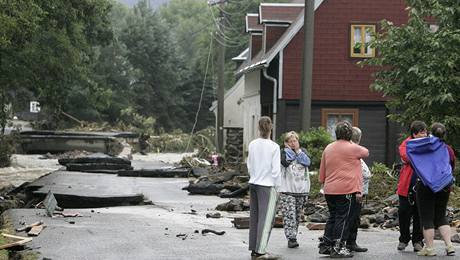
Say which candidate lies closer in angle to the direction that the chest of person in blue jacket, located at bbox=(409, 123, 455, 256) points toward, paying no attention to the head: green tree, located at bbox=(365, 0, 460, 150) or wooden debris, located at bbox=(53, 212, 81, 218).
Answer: the green tree

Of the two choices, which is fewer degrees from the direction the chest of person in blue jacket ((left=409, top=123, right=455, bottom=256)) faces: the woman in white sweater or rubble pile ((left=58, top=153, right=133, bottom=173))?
the rubble pile

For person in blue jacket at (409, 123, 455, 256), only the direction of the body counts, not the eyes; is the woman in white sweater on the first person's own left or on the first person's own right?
on the first person's own left

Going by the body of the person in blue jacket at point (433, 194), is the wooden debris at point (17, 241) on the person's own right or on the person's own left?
on the person's own left

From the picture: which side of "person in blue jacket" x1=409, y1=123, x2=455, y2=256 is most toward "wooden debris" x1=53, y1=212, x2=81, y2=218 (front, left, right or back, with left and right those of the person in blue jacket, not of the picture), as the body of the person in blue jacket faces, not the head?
left

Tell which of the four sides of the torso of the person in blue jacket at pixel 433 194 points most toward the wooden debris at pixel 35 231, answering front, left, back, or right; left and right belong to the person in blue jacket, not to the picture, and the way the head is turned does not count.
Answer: left

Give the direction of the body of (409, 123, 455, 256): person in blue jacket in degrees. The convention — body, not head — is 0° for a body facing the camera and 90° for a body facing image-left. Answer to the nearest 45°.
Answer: approximately 180°

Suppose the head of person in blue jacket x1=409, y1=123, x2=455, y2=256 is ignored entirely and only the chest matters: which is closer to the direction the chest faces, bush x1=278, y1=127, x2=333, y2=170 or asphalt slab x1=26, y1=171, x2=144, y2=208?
the bush

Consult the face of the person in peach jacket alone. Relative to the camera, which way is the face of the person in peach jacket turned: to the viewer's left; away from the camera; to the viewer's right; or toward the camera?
away from the camera

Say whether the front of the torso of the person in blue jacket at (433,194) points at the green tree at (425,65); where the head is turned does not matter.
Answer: yes

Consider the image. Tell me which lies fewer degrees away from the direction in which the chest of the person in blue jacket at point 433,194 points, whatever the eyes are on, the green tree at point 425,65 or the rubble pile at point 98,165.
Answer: the green tree
